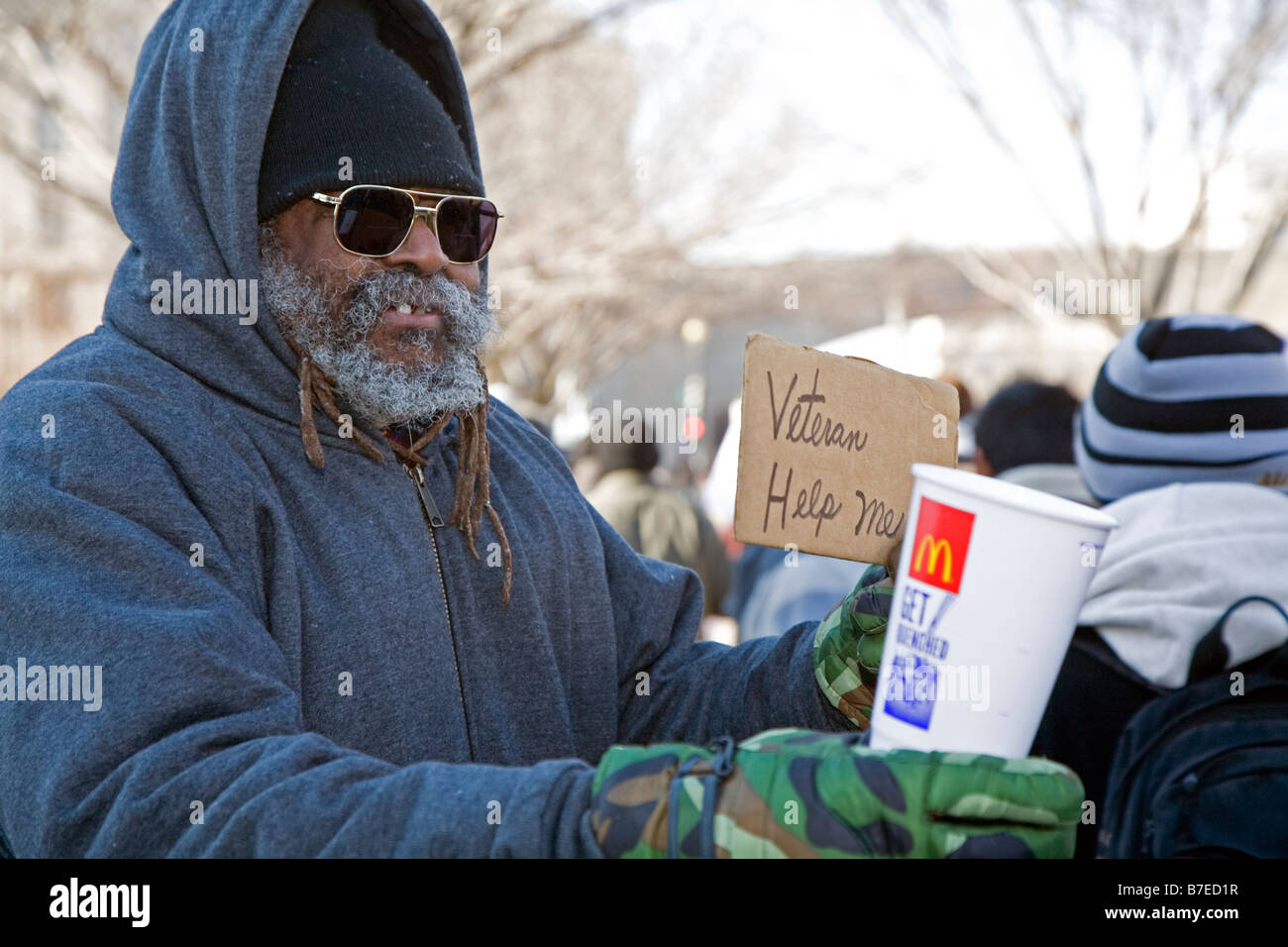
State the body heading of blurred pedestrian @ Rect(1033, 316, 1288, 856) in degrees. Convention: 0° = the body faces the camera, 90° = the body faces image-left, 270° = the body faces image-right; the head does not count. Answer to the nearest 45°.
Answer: approximately 180°

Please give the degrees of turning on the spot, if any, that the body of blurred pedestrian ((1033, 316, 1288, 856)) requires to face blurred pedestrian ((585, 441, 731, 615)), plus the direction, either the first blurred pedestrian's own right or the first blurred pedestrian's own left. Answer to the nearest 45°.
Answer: approximately 45° to the first blurred pedestrian's own left

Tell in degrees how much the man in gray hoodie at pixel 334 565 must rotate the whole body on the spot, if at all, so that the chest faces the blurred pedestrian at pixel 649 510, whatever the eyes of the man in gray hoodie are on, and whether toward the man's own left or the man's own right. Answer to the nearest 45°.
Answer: approximately 135° to the man's own left

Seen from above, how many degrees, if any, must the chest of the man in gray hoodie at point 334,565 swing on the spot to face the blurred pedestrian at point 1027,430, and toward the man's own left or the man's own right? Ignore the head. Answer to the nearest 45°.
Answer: approximately 90° to the man's own left

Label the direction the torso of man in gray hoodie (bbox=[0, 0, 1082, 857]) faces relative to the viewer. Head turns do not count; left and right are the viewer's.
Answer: facing the viewer and to the right of the viewer

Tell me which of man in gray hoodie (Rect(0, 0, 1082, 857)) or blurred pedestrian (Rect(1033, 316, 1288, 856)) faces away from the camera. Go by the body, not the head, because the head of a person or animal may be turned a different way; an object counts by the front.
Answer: the blurred pedestrian

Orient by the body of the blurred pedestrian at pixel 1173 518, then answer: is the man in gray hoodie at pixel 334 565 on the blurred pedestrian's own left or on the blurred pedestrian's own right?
on the blurred pedestrian's own left

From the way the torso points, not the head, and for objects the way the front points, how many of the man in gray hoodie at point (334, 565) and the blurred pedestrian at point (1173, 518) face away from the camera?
1

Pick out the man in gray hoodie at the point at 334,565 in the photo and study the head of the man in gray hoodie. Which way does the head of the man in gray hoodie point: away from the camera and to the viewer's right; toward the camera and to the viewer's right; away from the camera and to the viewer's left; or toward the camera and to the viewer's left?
toward the camera and to the viewer's right
